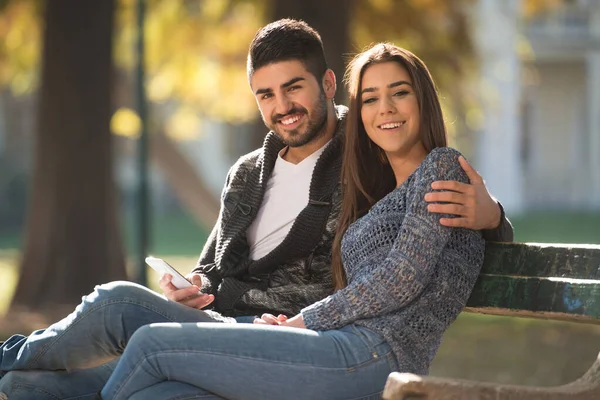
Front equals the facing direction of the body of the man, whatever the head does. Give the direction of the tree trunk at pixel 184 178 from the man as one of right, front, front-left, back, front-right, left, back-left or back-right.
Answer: back-right

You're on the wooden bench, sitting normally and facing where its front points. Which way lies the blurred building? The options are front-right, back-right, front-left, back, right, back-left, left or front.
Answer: back-right

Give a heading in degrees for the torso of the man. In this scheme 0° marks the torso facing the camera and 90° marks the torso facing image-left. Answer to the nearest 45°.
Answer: approximately 45°

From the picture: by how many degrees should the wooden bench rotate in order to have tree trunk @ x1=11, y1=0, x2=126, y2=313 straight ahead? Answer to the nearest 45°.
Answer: approximately 90° to its right

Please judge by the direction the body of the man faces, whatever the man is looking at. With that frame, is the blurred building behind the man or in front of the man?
behind

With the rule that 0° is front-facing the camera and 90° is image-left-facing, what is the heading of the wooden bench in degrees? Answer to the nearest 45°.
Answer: approximately 45°
